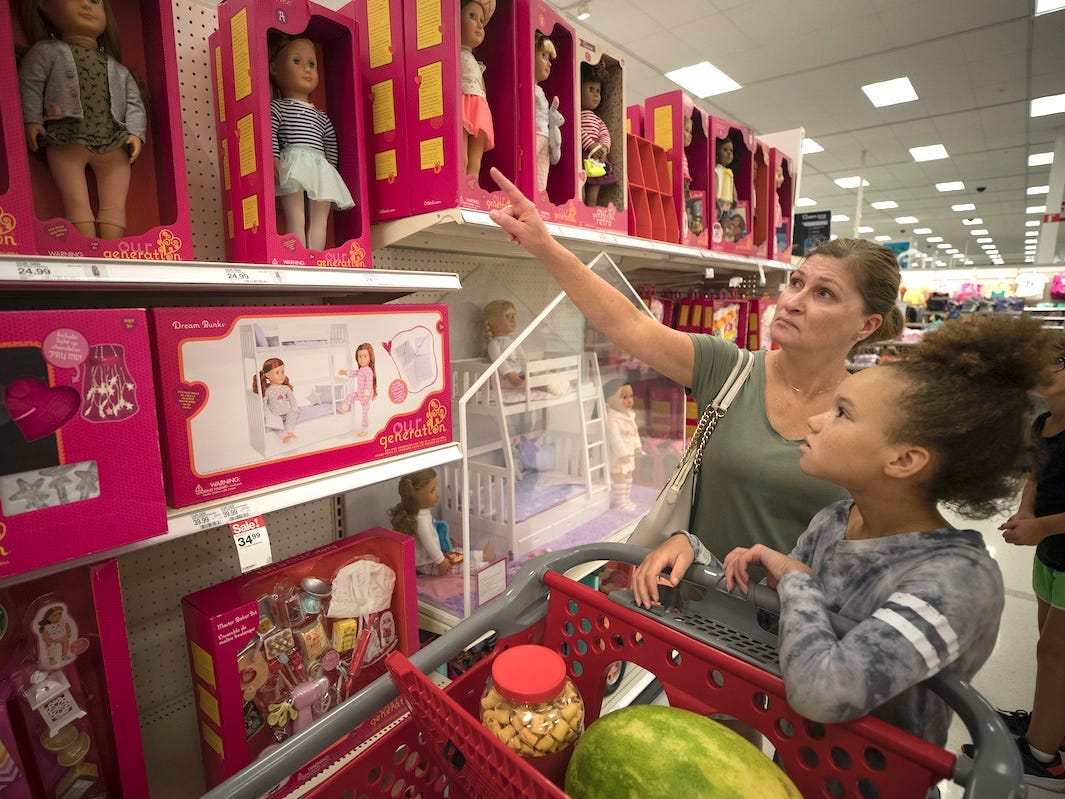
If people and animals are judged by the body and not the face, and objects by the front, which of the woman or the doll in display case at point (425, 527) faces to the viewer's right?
the doll in display case

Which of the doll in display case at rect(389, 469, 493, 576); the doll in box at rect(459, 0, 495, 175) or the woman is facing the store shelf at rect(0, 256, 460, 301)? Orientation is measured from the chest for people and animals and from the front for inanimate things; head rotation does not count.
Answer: the woman

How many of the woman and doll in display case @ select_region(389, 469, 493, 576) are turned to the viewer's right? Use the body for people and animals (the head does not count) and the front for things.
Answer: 1

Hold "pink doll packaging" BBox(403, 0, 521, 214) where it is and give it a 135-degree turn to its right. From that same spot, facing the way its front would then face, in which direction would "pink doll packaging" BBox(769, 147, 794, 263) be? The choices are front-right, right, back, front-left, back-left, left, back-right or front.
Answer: back-right

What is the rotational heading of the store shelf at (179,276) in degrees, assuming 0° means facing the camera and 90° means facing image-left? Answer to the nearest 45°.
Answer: approximately 315°

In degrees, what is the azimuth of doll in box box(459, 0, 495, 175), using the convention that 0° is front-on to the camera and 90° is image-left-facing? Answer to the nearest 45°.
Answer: approximately 315°
